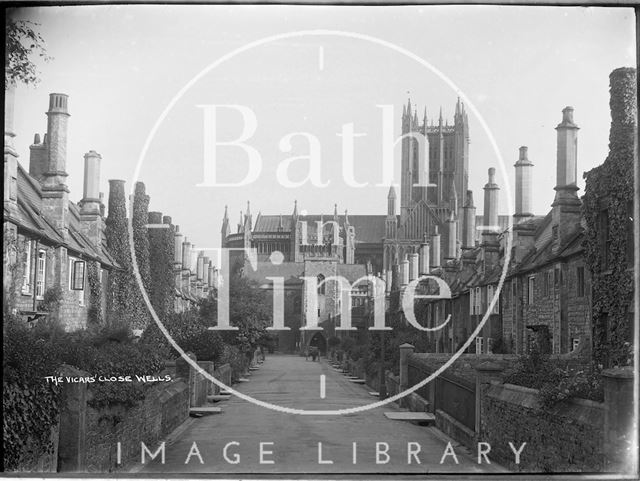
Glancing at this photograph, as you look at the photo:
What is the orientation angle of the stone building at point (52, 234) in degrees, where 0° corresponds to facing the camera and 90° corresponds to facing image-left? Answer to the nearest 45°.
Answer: approximately 315°

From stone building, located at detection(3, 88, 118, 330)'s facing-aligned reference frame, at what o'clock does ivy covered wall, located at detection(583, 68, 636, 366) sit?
The ivy covered wall is roughly at 11 o'clock from the stone building.

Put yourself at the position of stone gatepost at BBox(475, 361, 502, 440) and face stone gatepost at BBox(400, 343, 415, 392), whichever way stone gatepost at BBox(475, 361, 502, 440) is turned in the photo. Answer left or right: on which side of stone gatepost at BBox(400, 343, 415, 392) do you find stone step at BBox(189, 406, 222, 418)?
left

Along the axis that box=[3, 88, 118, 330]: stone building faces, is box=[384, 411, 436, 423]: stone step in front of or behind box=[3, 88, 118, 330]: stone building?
in front

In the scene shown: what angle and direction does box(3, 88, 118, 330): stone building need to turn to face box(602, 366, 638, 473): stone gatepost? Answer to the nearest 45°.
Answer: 0° — it already faces it

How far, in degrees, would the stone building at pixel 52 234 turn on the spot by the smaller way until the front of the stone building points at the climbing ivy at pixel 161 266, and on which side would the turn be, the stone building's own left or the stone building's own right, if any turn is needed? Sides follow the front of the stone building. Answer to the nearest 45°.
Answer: approximately 45° to the stone building's own left

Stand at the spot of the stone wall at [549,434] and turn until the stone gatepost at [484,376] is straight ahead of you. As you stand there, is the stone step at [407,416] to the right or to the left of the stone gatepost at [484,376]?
left
